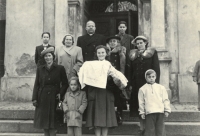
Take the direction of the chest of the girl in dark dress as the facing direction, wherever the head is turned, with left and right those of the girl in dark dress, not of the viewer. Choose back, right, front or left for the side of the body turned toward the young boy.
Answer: left

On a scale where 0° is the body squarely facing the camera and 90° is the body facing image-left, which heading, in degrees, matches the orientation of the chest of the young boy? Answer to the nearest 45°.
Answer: approximately 0°

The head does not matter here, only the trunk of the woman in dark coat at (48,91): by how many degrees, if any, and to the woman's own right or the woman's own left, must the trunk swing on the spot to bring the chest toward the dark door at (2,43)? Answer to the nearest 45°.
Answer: approximately 180°

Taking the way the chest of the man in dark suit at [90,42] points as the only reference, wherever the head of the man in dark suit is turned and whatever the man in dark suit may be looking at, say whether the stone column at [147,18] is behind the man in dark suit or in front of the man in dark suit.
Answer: behind

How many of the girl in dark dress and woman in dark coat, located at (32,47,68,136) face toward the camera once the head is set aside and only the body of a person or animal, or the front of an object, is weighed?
2

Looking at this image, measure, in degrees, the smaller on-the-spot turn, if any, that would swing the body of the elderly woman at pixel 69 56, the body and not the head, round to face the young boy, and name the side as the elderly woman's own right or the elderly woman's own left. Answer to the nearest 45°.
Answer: approximately 45° to the elderly woman's own left

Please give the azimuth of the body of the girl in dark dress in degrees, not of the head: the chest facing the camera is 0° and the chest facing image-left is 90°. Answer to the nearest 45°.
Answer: approximately 0°
